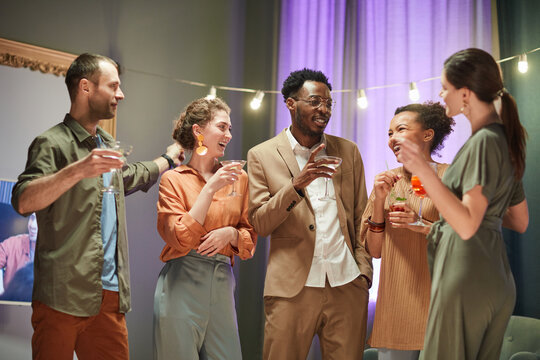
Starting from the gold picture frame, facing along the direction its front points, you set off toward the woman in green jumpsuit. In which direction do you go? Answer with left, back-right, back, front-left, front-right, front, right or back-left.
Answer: front

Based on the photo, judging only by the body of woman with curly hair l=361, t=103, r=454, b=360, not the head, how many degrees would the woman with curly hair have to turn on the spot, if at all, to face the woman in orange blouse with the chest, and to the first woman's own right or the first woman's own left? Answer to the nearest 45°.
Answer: approximately 45° to the first woman's own right

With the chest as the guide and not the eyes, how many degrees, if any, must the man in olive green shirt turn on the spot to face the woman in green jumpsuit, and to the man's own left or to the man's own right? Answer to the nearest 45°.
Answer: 0° — they already face them

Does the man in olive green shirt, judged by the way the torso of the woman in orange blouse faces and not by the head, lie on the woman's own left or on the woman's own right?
on the woman's own right

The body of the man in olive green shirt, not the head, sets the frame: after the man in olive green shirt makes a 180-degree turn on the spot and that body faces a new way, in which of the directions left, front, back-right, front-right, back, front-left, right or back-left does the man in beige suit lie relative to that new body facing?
back-right

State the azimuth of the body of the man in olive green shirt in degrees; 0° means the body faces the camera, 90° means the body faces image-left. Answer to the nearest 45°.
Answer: approximately 315°

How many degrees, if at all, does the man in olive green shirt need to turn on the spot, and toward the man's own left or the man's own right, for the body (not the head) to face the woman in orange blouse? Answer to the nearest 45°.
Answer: approximately 45° to the man's own left

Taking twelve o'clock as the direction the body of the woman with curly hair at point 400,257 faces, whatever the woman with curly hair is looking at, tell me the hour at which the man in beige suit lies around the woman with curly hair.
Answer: The man in beige suit is roughly at 1 o'clock from the woman with curly hair.

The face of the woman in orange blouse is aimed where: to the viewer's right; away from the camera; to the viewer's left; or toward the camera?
to the viewer's right

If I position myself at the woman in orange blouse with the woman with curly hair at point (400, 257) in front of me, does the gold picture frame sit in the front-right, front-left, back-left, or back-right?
back-left

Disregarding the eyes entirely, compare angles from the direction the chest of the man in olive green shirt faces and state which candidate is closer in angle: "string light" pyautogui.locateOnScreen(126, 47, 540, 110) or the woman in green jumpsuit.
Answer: the woman in green jumpsuit

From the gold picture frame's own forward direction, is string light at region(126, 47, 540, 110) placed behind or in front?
in front
